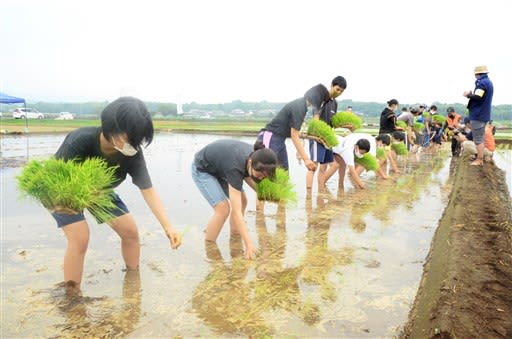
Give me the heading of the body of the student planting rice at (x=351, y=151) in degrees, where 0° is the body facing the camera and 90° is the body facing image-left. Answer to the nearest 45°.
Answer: approximately 315°

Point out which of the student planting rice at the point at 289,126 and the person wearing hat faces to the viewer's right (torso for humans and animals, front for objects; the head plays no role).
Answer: the student planting rice

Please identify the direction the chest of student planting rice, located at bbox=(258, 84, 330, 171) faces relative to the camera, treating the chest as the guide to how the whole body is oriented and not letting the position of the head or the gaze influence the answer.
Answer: to the viewer's right

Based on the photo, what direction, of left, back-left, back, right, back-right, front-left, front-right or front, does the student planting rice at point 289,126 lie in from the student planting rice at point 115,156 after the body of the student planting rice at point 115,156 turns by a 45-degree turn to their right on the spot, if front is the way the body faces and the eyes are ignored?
back-left

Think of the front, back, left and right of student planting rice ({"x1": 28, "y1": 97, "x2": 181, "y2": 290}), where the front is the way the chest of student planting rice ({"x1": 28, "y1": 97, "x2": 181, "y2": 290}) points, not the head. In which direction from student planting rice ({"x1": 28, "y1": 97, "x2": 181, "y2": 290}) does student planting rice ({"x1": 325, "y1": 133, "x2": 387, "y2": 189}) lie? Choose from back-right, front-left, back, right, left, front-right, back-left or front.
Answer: left

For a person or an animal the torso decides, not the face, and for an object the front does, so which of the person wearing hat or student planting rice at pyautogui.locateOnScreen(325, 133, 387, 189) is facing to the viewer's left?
the person wearing hat

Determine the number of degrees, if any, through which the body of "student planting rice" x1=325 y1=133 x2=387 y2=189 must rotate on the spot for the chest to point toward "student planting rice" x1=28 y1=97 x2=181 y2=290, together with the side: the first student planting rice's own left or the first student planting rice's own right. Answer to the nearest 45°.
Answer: approximately 45° to the first student planting rice's own right

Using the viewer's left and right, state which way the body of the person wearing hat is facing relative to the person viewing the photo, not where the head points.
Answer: facing to the left of the viewer

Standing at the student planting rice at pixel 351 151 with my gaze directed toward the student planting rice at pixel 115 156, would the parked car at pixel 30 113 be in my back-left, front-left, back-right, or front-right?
back-right

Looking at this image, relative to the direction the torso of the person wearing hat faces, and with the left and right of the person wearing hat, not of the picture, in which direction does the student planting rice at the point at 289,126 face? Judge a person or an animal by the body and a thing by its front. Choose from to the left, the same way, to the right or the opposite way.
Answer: the opposite way
